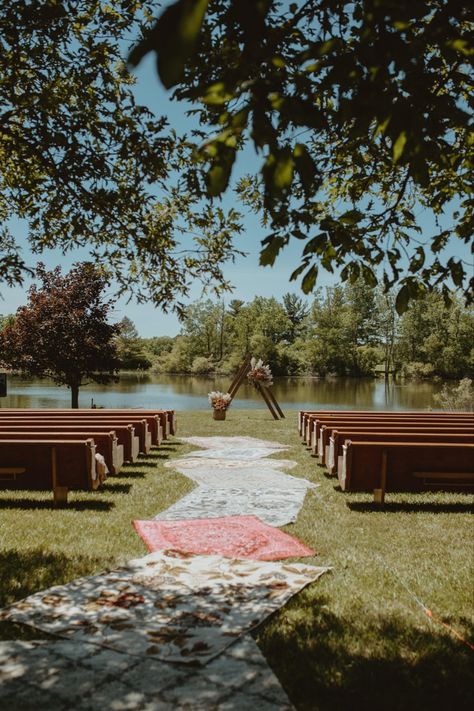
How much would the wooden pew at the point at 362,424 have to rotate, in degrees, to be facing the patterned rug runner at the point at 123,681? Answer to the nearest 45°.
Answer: approximately 180°

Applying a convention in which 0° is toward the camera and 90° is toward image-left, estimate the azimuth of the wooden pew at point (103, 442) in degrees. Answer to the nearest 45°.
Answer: approximately 180°

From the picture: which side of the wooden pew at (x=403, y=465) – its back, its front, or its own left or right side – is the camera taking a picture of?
back

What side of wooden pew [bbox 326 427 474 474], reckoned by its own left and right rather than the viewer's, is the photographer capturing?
back

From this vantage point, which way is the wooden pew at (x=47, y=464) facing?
away from the camera

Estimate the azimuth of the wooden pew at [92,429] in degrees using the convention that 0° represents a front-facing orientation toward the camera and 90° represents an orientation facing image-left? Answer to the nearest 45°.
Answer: approximately 180°

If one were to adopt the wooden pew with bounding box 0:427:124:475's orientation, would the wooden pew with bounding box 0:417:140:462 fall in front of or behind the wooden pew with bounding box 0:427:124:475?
in front

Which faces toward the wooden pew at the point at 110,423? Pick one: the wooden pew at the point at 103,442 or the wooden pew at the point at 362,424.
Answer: the wooden pew at the point at 103,442

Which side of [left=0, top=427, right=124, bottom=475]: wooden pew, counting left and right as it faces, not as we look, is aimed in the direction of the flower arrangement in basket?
front

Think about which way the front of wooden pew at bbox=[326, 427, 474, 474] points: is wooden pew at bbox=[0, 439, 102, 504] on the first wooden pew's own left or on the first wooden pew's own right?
on the first wooden pew's own left

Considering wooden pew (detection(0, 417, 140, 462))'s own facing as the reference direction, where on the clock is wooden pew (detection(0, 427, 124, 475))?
wooden pew (detection(0, 427, 124, 475)) is roughly at 6 o'clock from wooden pew (detection(0, 417, 140, 462)).

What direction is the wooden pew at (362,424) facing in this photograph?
away from the camera

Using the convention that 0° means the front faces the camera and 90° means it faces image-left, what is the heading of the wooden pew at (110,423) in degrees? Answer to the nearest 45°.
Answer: approximately 180°

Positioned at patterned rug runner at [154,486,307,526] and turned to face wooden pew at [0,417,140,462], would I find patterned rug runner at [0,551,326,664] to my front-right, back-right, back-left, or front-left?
back-left

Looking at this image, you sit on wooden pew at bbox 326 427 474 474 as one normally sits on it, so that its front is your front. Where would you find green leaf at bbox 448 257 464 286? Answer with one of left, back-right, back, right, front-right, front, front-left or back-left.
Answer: back

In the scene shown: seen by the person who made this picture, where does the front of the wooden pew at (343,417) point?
facing away from the viewer
